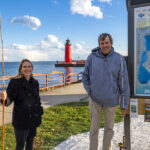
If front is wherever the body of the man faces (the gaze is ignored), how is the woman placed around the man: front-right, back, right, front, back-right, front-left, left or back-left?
right

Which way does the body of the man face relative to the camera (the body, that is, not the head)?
toward the camera
